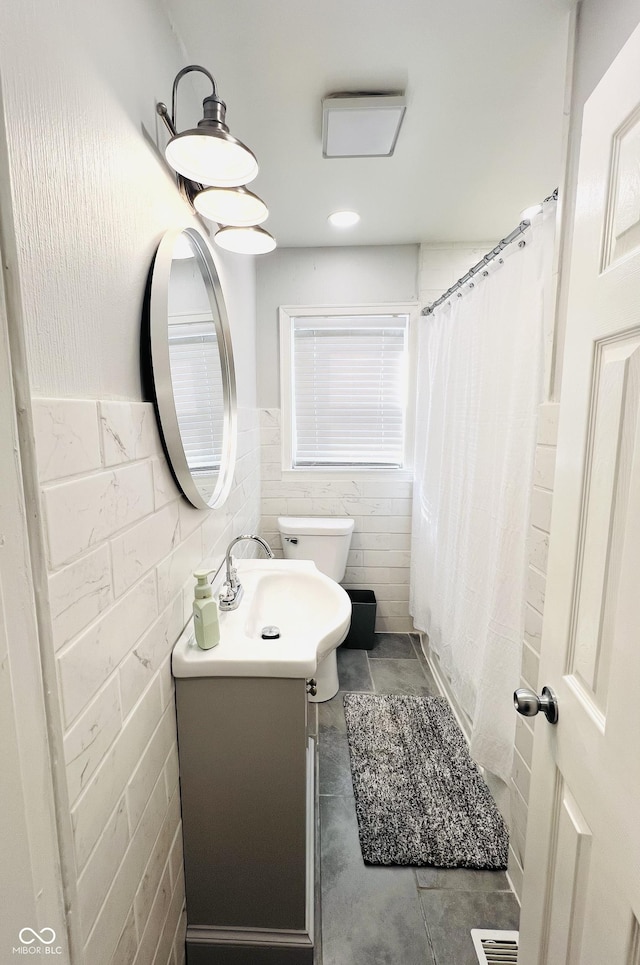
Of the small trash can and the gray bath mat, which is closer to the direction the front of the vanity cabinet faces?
the gray bath mat

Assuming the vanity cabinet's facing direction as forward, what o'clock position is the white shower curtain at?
The white shower curtain is roughly at 11 o'clock from the vanity cabinet.

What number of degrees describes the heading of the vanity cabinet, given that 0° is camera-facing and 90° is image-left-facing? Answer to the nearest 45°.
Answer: approximately 270°

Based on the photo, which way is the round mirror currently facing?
to the viewer's right

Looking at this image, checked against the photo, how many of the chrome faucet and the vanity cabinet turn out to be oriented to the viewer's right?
2

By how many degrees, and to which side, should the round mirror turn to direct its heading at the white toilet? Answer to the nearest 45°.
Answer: approximately 45° to its left

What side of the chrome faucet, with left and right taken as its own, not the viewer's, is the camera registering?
right

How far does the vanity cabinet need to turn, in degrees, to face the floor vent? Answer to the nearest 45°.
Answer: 0° — it already faces it
